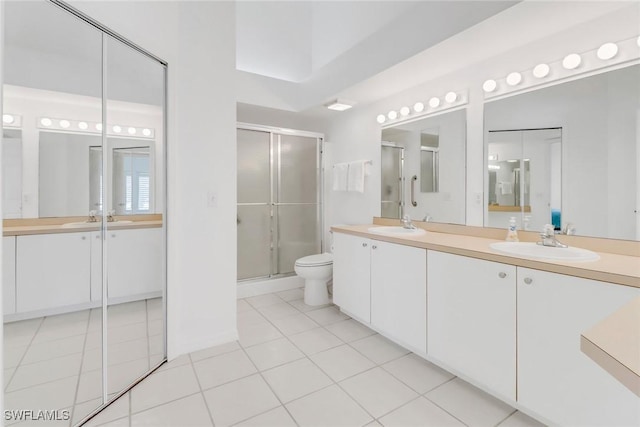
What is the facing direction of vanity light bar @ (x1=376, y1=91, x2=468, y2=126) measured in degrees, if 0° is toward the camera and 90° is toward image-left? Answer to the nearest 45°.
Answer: approximately 45°

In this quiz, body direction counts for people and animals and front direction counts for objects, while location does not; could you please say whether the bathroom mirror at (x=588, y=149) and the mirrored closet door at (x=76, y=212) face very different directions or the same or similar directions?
very different directions

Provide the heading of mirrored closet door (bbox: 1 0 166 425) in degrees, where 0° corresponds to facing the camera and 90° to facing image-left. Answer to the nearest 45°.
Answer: approximately 315°

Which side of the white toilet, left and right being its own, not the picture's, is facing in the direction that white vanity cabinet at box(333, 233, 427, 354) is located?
left

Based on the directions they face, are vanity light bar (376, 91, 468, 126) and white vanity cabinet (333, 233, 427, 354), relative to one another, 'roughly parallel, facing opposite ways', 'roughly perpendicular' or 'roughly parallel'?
roughly parallel

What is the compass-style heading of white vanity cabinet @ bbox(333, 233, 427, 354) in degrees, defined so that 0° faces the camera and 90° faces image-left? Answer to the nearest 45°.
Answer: approximately 45°

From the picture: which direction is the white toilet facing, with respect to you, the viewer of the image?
facing the viewer and to the left of the viewer

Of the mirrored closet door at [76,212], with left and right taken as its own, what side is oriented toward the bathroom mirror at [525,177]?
front

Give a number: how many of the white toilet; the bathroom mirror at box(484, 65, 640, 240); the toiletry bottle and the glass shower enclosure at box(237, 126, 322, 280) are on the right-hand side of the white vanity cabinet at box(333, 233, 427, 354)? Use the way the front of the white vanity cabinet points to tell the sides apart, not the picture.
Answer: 2

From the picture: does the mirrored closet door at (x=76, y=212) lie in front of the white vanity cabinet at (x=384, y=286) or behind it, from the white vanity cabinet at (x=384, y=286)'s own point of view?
in front

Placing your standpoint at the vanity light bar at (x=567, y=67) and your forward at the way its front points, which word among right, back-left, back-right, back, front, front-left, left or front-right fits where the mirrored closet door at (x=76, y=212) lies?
front

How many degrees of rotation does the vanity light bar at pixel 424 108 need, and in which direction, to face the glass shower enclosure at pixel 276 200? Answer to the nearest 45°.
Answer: approximately 45° to its right
